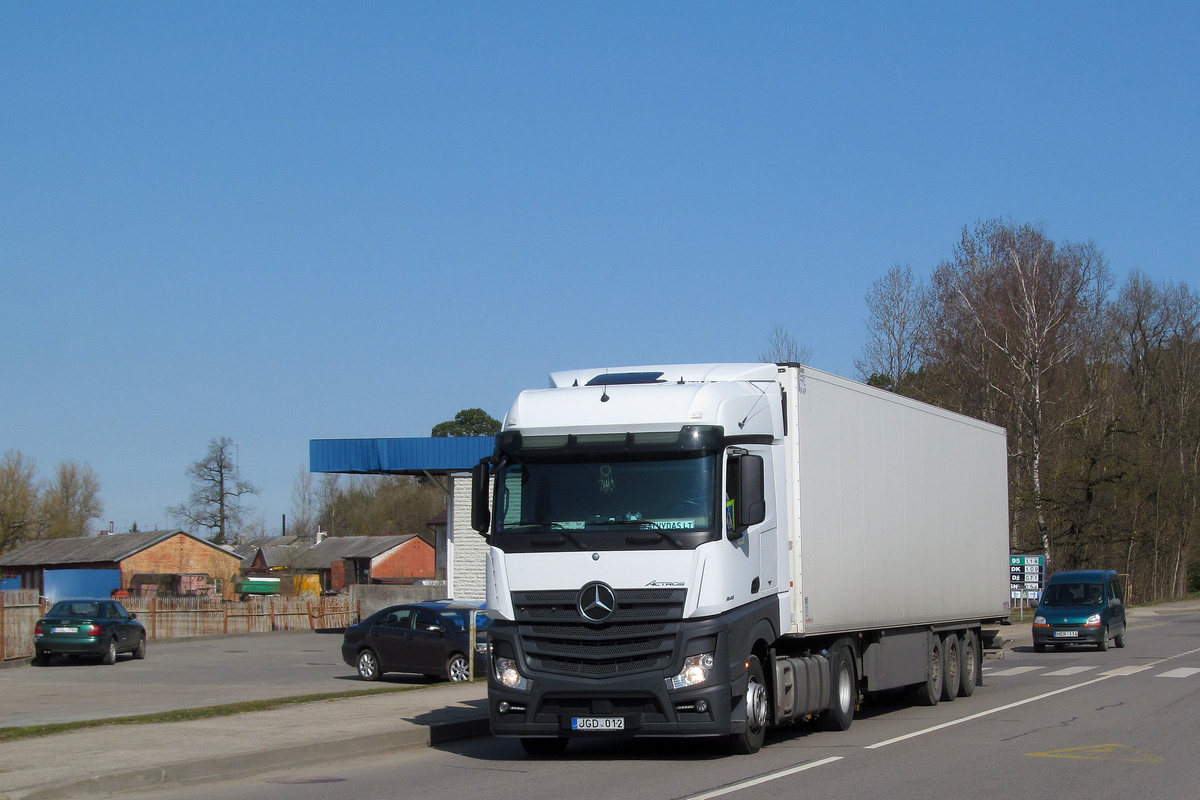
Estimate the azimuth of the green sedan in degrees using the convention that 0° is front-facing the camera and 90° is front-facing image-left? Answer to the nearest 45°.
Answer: approximately 225°

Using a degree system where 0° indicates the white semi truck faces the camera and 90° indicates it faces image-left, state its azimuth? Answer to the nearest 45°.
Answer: approximately 45°

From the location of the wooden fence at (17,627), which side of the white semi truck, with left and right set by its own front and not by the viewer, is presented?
right

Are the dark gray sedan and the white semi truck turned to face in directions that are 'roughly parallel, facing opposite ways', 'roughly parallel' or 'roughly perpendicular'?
roughly perpendicular

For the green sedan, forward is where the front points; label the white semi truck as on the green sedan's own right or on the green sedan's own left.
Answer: on the green sedan's own right

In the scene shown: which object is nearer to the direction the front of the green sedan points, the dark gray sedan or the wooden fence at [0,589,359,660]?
the wooden fence
